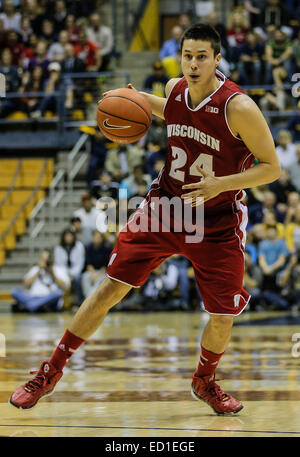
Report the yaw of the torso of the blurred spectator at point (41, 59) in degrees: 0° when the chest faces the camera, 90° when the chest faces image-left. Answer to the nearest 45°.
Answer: approximately 0°

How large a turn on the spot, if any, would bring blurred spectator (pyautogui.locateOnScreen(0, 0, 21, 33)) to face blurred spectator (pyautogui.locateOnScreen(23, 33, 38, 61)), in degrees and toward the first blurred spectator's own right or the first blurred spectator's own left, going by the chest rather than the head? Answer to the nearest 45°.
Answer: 0° — they already face them

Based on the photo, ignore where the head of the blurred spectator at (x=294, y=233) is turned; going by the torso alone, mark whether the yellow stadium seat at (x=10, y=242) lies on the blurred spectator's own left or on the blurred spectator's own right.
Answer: on the blurred spectator's own right
